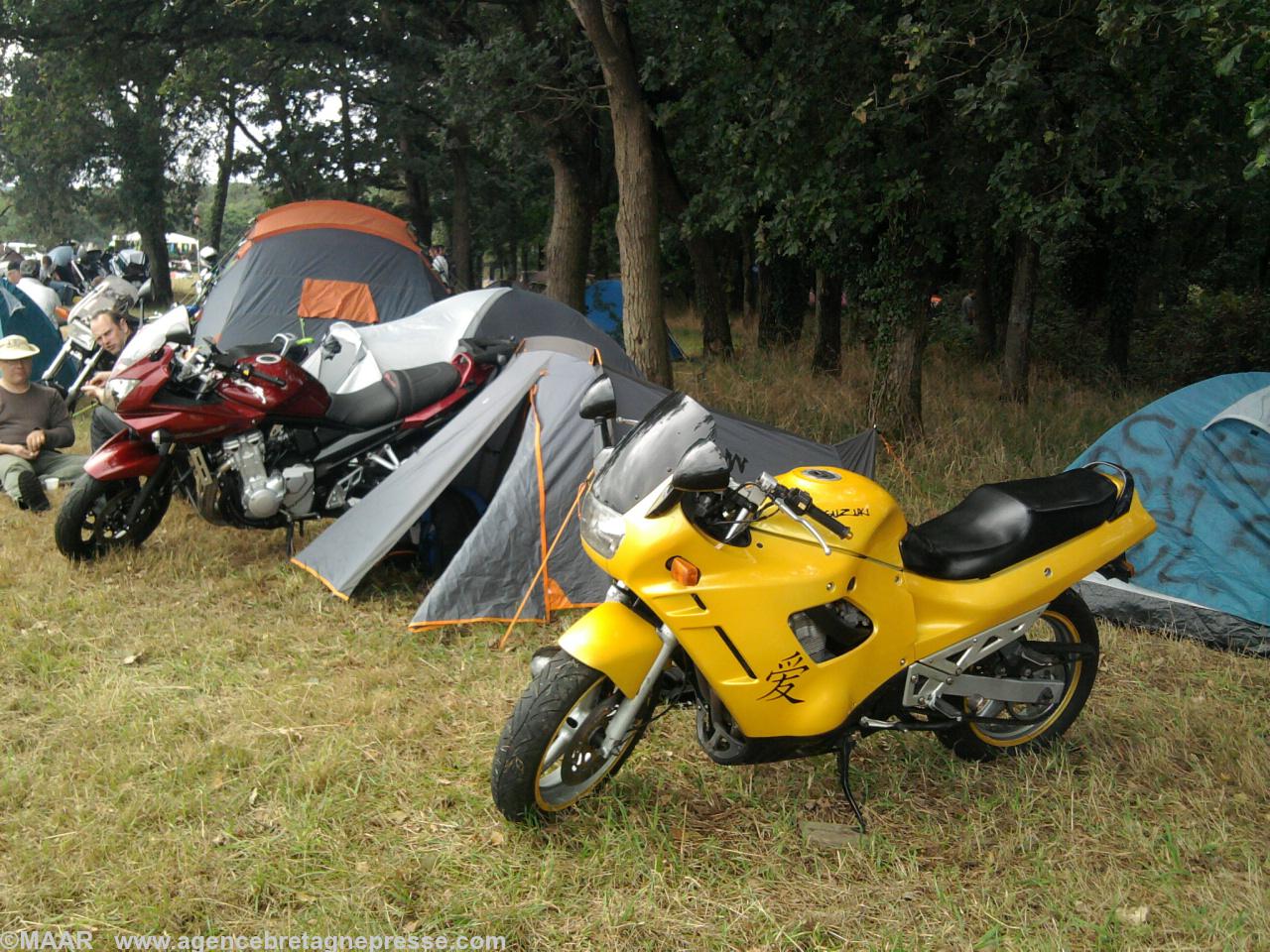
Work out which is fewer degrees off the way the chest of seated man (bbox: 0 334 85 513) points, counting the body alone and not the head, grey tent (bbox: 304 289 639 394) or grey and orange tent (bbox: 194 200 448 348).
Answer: the grey tent

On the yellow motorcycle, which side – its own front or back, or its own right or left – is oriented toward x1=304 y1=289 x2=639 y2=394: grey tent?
right

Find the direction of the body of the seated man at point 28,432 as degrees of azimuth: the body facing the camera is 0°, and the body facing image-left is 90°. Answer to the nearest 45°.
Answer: approximately 0°

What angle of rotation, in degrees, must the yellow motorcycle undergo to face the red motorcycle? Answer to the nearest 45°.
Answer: approximately 90° to its right

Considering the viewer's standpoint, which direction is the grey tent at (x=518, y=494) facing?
facing the viewer and to the left of the viewer

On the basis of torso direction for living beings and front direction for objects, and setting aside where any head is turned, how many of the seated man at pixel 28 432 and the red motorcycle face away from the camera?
0
